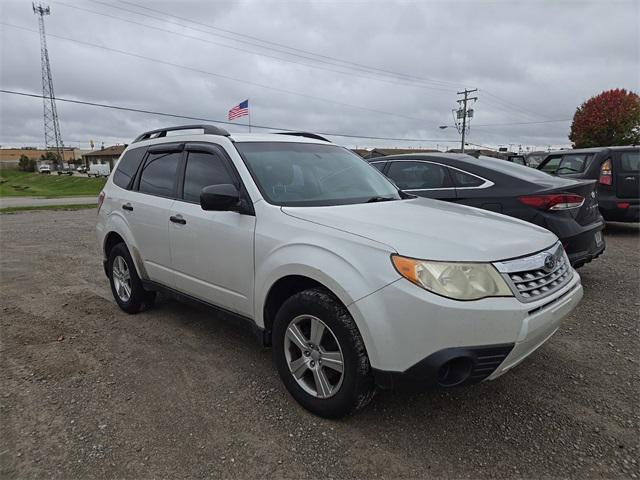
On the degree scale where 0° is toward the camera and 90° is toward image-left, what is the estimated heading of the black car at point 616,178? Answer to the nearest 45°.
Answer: approximately 135°

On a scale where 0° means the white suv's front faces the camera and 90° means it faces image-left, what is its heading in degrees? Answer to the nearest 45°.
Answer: approximately 315°

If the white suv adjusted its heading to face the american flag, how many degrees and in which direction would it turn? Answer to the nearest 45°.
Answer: approximately 135° to its left

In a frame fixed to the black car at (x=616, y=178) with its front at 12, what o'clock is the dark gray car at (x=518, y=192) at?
The dark gray car is roughly at 8 o'clock from the black car.

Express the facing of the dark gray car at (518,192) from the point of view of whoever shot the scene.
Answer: facing away from the viewer and to the left of the viewer

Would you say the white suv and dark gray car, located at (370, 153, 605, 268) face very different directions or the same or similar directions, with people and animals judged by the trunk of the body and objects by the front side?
very different directions
